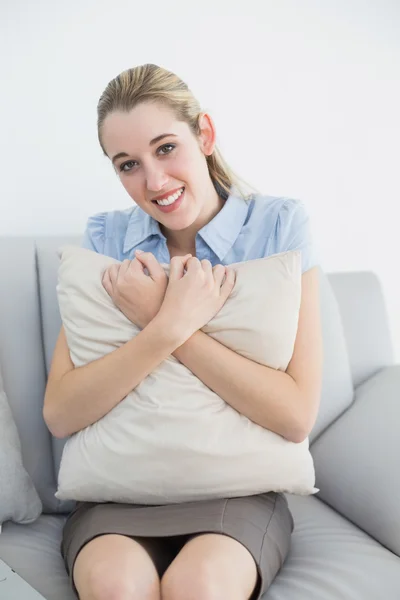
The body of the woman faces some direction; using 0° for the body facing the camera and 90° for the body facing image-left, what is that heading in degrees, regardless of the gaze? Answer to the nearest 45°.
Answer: approximately 0°
